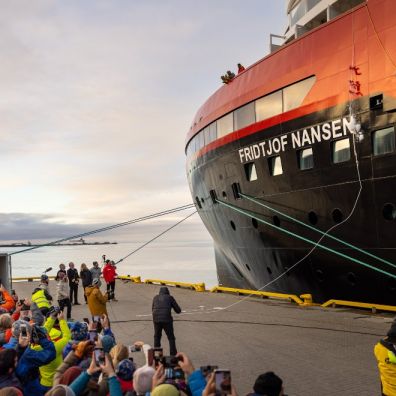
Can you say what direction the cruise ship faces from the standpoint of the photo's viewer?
facing away from the viewer and to the left of the viewer

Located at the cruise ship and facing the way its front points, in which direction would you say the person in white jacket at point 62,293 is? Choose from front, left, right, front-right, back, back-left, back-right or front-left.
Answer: front-left

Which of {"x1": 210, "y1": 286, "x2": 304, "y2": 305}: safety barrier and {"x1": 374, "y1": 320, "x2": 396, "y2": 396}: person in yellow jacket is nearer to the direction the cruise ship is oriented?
the safety barrier

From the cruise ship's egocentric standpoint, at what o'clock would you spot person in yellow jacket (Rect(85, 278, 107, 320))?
The person in yellow jacket is roughly at 10 o'clock from the cruise ship.

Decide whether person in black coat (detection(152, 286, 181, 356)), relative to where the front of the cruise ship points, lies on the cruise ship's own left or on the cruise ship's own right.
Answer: on the cruise ship's own left

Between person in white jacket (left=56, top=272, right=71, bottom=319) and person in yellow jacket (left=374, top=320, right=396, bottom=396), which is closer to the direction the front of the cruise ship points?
the person in white jacket

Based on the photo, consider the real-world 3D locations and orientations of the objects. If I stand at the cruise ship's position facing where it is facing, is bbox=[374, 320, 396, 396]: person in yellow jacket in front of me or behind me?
behind

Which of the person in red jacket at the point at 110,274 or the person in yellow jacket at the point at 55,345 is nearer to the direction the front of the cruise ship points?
the person in red jacket

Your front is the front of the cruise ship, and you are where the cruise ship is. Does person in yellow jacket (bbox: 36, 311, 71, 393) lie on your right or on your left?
on your left

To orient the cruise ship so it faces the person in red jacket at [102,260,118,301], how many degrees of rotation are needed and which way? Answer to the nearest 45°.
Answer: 0° — it already faces them

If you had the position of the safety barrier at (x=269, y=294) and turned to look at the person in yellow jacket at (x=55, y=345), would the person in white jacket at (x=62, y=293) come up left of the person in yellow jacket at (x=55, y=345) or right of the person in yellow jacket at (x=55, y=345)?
right
